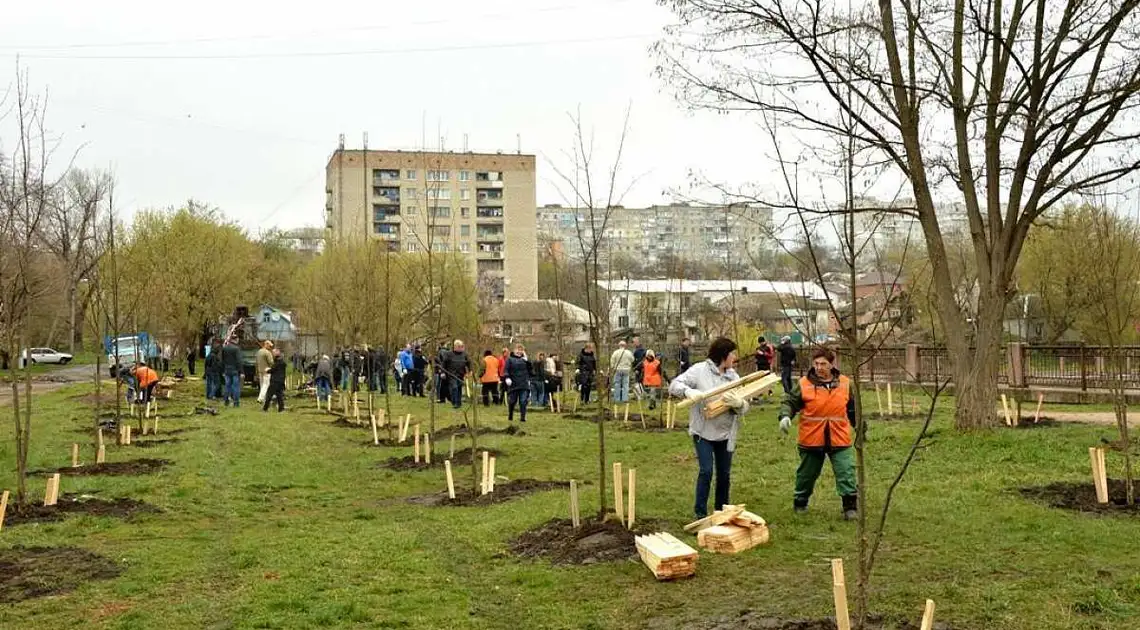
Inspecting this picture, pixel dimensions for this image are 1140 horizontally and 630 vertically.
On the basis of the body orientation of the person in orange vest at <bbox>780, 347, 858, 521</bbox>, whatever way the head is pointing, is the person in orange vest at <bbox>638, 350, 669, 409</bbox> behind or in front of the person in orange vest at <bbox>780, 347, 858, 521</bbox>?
behind

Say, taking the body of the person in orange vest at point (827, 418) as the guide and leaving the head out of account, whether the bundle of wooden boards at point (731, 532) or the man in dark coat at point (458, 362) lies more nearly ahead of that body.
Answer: the bundle of wooden boards

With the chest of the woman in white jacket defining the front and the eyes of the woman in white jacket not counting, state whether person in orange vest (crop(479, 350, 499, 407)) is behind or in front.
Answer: behind

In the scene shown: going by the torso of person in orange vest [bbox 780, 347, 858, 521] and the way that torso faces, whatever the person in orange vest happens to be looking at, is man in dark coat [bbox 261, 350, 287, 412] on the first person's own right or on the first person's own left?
on the first person's own right

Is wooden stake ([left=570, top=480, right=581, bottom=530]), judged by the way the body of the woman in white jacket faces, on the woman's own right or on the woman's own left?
on the woman's own right

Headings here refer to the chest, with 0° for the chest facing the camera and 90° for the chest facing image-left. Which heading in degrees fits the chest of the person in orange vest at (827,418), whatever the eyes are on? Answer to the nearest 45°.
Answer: approximately 0°

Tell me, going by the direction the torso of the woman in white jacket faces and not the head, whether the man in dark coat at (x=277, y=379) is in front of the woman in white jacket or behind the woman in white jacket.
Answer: behind

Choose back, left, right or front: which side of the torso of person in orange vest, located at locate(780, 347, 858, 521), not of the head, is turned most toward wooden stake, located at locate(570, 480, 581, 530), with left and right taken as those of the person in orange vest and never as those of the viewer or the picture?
right

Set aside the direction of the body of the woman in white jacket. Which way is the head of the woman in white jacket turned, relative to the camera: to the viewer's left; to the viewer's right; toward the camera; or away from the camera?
to the viewer's right

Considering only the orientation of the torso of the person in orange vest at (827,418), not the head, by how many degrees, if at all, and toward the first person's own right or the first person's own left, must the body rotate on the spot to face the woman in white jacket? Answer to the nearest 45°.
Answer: approximately 90° to the first person's own right

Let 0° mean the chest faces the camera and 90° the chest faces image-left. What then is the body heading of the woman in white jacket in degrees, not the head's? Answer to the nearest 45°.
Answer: approximately 315°

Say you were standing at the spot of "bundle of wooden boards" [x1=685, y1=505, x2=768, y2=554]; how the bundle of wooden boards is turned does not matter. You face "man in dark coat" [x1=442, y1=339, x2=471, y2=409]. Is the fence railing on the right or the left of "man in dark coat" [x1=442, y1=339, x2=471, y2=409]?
right

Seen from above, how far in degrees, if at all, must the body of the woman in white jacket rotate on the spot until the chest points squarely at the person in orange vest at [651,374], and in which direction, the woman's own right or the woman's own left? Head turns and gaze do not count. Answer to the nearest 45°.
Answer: approximately 135° to the woman's own left

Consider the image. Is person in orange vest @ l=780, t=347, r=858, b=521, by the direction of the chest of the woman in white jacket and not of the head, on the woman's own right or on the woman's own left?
on the woman's own left
